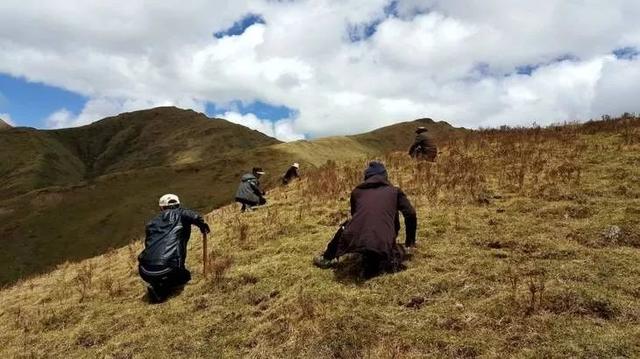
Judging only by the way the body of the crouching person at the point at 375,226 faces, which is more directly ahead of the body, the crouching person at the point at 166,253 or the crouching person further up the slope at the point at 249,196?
the crouching person further up the slope

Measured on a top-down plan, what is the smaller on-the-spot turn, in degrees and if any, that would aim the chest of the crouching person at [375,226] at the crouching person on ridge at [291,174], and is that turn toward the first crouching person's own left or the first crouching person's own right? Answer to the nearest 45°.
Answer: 0° — they already face them

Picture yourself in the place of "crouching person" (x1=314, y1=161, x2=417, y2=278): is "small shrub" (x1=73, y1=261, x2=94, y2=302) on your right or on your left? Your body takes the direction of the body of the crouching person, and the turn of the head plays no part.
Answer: on your left

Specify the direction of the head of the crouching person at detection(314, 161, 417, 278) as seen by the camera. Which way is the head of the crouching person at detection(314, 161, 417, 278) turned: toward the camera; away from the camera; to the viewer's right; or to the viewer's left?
away from the camera

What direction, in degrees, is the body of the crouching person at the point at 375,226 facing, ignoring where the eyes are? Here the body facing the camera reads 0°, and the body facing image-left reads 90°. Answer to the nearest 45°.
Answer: approximately 180°
